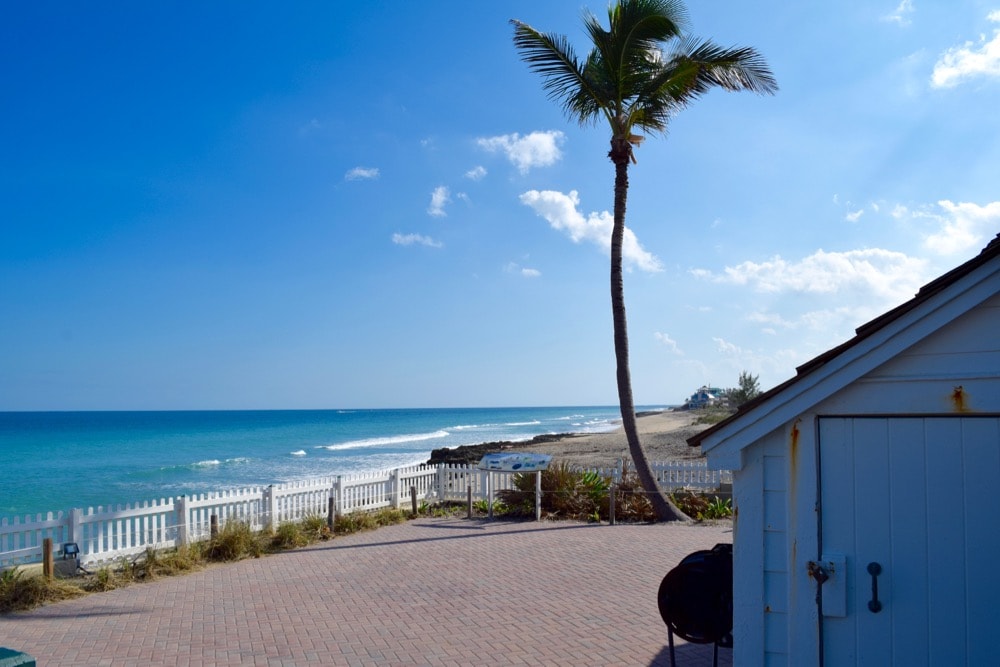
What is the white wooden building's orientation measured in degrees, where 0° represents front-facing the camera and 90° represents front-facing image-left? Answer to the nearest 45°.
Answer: approximately 0°

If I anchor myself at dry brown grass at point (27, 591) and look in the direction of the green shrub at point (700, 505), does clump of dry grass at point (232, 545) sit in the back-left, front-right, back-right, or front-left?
front-left
